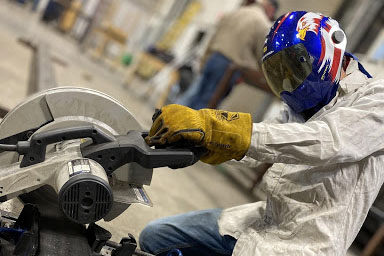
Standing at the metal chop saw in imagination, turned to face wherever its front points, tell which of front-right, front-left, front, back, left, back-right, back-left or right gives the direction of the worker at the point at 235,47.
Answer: left

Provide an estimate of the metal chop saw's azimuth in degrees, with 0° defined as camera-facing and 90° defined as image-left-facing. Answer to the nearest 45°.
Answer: approximately 270°
